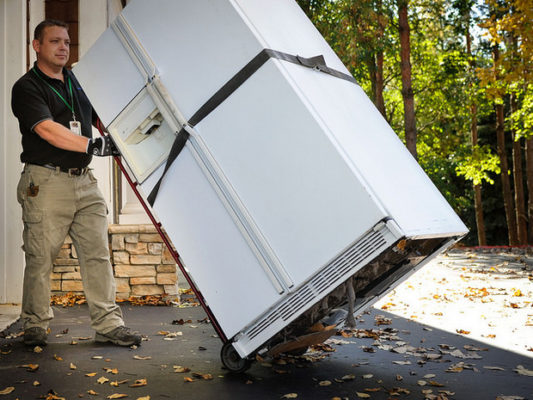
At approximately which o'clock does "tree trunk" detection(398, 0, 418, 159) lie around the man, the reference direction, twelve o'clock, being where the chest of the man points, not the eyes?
The tree trunk is roughly at 9 o'clock from the man.

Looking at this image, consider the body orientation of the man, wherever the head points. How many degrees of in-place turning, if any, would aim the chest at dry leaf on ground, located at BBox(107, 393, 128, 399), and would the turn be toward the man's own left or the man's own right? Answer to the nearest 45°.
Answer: approximately 45° to the man's own right

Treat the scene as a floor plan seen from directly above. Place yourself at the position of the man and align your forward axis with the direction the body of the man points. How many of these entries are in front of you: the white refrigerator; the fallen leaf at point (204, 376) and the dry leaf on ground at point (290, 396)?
3

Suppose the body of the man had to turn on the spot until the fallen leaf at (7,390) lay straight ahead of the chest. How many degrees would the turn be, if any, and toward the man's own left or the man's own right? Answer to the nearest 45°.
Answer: approximately 45° to the man's own right

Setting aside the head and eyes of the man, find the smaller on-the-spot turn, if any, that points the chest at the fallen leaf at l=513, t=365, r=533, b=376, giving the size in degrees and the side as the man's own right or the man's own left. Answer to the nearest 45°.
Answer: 0° — they already face it

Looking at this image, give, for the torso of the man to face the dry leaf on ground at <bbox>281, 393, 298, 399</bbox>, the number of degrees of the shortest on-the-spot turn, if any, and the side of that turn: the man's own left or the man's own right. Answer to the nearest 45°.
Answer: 0° — they already face it

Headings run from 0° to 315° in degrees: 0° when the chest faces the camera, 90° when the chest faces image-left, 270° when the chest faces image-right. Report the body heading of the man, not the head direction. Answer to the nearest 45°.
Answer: approximately 315°
